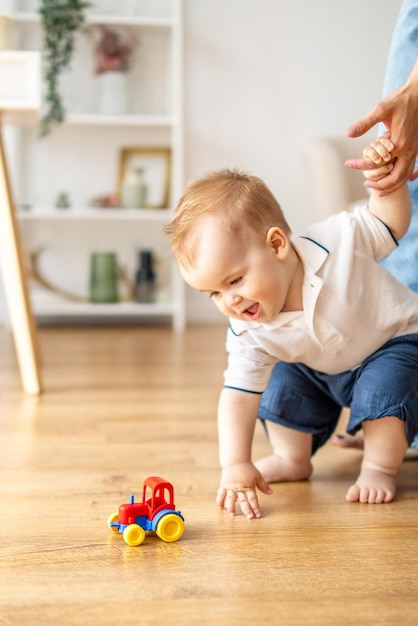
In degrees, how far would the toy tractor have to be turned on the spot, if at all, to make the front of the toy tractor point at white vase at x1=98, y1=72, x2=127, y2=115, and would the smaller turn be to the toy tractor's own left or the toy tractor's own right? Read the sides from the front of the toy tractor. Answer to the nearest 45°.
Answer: approximately 135° to the toy tractor's own right

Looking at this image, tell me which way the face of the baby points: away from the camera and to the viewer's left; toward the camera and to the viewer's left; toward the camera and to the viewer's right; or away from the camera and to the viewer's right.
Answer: toward the camera and to the viewer's left

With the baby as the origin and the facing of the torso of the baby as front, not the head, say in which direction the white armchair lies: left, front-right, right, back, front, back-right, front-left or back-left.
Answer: back-right

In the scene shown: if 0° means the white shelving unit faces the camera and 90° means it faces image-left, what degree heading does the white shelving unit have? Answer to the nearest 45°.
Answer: approximately 0°

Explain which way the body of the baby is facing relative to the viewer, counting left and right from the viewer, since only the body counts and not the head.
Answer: facing the viewer and to the left of the viewer

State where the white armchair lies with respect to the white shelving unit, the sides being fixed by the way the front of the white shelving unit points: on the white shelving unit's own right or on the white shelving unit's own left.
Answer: on the white shelving unit's own left

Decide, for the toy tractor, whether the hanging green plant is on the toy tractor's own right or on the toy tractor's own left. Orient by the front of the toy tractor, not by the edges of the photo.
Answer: on the toy tractor's own right

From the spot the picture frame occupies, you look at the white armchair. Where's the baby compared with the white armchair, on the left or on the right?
right

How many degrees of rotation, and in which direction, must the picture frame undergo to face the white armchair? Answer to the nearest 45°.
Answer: approximately 45° to its left

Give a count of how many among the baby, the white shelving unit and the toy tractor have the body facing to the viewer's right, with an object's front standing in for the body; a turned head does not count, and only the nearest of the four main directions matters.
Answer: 0

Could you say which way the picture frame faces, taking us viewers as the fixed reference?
facing the viewer
